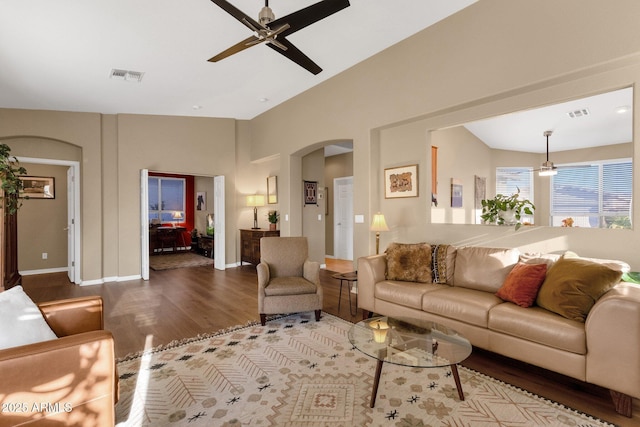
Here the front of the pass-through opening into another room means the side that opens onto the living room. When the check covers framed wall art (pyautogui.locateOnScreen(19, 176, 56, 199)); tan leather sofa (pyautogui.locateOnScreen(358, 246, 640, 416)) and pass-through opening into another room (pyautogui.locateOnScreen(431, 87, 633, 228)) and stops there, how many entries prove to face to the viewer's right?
0

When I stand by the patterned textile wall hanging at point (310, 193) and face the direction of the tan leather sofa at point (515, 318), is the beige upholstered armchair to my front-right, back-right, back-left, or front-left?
front-right

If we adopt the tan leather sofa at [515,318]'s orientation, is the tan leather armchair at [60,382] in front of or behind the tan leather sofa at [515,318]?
in front

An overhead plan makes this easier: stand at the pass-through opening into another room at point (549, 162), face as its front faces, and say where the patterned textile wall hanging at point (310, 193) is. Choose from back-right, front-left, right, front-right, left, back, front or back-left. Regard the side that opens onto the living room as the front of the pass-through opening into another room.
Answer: front-right

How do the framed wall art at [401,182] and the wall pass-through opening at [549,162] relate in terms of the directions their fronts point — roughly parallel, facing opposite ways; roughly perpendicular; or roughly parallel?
roughly parallel

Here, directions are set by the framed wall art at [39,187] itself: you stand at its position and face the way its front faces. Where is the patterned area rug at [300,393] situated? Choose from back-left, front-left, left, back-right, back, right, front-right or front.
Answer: front

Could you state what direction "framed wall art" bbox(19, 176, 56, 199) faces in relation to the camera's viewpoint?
facing the viewer

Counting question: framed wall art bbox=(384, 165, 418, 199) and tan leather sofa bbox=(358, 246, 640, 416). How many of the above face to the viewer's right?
0

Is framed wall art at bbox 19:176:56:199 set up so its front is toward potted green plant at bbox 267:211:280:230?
no

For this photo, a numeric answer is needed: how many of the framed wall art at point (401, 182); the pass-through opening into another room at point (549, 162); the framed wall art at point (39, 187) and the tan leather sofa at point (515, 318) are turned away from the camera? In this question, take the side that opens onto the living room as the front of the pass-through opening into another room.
0

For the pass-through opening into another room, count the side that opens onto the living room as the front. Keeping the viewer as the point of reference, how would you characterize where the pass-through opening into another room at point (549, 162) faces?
facing the viewer and to the left of the viewer

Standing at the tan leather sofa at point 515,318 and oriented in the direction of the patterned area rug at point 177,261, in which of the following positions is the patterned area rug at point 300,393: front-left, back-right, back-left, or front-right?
front-left

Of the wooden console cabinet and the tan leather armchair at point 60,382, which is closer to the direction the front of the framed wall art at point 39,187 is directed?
the tan leather armchair

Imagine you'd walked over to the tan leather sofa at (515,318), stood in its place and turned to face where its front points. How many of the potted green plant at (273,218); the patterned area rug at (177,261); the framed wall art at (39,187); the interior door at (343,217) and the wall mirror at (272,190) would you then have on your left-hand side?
0

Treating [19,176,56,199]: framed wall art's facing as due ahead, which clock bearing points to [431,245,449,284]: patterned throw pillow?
The patterned throw pillow is roughly at 11 o'clock from the framed wall art.

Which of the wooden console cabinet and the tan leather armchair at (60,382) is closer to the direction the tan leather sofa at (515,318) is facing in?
the tan leather armchair

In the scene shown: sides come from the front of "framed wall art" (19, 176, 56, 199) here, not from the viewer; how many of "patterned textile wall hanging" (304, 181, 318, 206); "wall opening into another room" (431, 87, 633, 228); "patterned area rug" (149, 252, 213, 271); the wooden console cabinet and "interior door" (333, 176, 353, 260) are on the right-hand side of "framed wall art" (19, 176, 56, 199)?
0

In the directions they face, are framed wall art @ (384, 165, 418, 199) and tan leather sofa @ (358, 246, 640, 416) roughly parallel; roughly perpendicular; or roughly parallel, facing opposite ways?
roughly parallel

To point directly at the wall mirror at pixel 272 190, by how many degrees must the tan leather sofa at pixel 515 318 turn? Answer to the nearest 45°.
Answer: approximately 90° to its right
